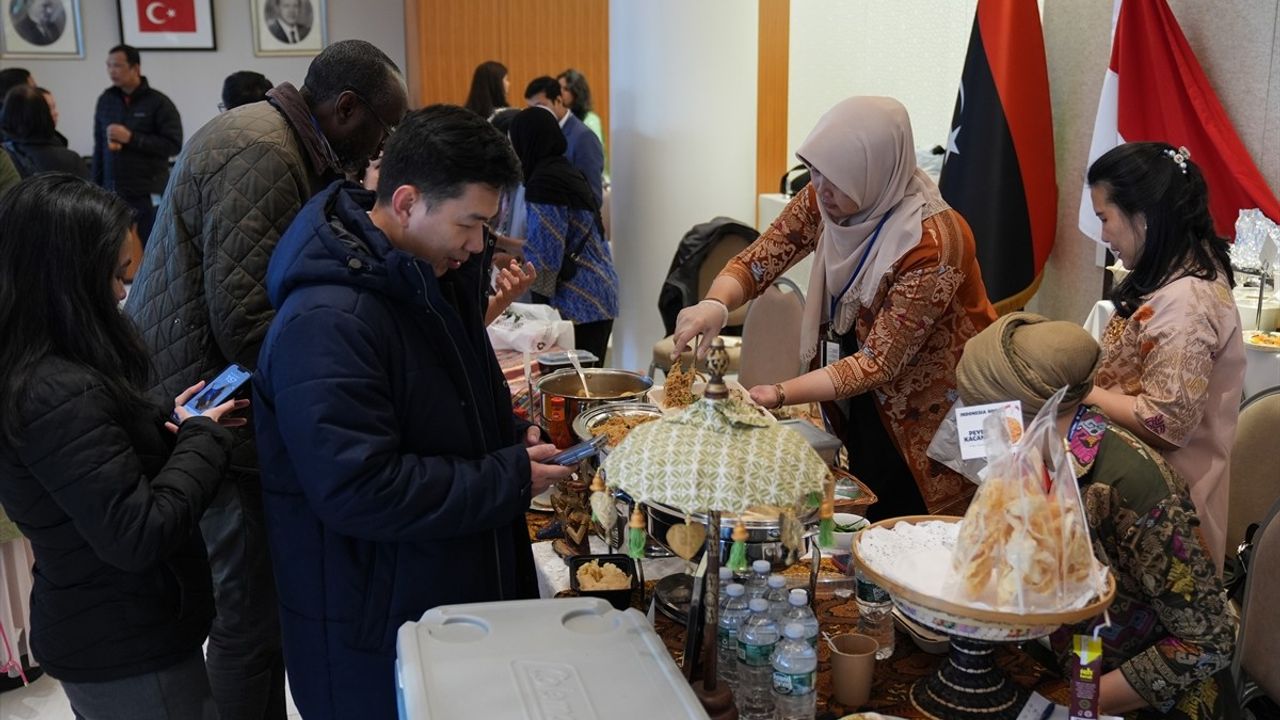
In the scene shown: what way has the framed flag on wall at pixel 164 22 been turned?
toward the camera

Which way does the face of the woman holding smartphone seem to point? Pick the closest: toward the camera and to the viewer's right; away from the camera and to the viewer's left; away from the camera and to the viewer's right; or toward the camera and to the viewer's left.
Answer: away from the camera and to the viewer's right

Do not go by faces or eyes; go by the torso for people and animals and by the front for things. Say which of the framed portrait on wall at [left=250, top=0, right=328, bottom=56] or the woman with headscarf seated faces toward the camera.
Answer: the framed portrait on wall

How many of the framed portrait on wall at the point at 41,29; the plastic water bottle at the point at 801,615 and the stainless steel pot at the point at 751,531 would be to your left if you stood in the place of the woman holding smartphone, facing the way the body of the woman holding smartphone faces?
1

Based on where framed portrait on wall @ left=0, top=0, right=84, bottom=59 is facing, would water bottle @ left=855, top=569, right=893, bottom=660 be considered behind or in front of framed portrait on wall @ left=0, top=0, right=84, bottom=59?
in front

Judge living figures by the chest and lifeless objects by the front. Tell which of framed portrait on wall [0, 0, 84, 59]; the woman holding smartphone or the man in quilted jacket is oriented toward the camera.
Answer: the framed portrait on wall

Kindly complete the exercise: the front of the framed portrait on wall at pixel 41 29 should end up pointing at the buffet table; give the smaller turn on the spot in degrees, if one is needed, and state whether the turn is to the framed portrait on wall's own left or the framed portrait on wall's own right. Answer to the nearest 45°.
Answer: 0° — it already faces it

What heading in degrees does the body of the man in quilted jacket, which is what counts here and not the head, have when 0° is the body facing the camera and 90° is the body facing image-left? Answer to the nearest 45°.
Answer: approximately 270°

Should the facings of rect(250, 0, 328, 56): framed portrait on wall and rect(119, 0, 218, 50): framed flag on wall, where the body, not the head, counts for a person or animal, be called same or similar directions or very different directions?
same or similar directions

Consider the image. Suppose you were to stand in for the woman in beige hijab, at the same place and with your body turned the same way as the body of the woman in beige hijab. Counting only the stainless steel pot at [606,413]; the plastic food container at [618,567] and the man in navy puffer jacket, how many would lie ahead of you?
3

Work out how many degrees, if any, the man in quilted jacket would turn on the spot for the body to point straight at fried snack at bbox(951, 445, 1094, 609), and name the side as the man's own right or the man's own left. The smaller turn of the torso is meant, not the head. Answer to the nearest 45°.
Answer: approximately 45° to the man's own right

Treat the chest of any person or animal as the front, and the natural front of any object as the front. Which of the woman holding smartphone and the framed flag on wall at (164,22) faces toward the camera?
the framed flag on wall

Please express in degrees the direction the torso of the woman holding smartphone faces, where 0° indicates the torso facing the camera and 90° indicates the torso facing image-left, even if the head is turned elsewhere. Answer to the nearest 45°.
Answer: approximately 270°

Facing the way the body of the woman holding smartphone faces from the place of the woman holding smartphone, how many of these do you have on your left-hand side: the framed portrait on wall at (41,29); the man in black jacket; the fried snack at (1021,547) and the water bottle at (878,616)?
2

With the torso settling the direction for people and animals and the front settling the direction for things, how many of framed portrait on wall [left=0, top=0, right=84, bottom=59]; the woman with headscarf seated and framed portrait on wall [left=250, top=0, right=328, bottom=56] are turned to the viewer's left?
1

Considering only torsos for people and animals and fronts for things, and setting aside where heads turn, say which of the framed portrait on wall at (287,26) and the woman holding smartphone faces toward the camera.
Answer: the framed portrait on wall

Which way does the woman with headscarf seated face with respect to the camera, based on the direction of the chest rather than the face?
to the viewer's left

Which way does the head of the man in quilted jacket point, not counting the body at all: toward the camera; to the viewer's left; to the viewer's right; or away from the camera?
to the viewer's right

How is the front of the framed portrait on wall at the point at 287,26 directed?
toward the camera

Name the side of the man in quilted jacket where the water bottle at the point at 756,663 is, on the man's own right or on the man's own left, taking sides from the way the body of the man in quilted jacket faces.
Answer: on the man's own right
